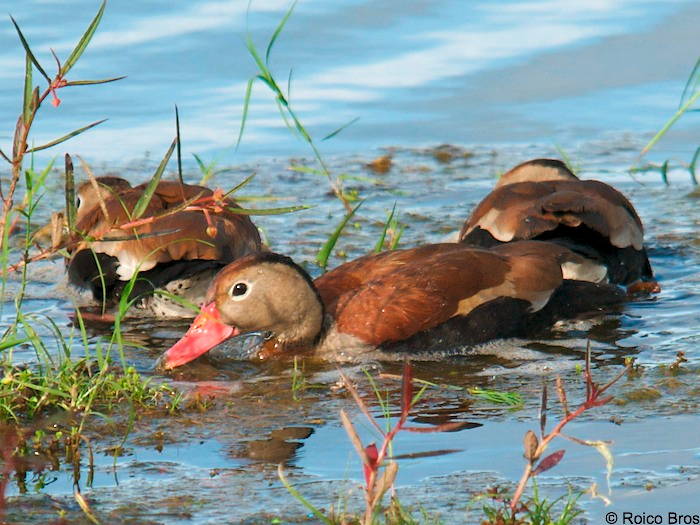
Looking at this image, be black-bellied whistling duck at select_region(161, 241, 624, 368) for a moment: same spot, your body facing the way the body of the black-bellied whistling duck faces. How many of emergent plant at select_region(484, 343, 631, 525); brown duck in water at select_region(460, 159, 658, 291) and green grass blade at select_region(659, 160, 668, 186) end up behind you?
2

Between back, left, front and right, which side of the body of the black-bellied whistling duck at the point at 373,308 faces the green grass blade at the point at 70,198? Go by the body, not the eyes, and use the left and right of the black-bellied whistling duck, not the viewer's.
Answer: front

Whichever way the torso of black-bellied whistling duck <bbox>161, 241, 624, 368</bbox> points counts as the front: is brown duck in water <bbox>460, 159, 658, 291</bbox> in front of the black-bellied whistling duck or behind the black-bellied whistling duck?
behind

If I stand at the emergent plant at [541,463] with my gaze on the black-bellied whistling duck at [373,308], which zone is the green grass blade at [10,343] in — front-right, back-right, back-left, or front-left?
front-left

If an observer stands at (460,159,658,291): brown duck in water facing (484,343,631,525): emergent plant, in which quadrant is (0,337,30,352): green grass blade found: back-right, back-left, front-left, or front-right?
front-right

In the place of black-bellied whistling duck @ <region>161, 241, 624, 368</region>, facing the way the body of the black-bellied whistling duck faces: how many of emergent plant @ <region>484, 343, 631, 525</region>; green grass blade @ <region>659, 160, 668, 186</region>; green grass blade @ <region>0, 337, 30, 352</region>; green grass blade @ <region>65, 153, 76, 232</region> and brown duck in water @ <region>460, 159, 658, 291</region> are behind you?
2

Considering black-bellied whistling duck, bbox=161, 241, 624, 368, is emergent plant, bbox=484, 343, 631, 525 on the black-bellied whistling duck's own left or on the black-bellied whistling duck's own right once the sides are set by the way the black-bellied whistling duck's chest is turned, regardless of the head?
on the black-bellied whistling duck's own left

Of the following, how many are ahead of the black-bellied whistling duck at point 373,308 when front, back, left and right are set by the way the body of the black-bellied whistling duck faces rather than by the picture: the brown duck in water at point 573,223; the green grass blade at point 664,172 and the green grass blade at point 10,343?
1

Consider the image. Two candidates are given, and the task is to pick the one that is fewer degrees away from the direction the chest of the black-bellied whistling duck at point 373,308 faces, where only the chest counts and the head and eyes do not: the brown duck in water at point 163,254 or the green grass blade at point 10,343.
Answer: the green grass blade

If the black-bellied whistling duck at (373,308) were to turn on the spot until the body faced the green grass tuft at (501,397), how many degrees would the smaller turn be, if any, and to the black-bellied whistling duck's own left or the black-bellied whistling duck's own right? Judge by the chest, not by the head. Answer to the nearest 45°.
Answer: approximately 90° to the black-bellied whistling duck's own left

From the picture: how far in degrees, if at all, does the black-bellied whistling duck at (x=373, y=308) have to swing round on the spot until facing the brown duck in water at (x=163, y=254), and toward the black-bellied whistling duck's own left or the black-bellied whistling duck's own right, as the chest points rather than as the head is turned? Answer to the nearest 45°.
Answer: approximately 90° to the black-bellied whistling duck's own right

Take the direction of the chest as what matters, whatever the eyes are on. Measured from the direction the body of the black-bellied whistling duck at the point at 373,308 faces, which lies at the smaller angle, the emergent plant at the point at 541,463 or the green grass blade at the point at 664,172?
the emergent plant

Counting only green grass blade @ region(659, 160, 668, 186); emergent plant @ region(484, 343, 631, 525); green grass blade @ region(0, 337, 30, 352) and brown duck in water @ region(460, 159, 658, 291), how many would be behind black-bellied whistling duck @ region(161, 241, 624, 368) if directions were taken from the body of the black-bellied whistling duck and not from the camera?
2

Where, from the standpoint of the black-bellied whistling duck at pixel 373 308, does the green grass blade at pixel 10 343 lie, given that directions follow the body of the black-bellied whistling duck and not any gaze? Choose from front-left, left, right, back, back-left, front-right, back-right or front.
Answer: front

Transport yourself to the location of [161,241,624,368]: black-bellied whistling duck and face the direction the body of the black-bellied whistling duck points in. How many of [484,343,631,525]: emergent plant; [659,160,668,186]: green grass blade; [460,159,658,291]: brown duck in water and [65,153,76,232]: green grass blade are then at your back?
2

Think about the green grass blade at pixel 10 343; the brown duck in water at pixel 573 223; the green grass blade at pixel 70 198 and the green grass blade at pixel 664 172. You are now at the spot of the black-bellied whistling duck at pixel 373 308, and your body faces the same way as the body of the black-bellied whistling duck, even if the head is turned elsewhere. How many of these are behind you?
2
